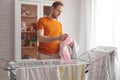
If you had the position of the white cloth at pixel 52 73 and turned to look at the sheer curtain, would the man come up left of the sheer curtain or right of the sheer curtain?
left

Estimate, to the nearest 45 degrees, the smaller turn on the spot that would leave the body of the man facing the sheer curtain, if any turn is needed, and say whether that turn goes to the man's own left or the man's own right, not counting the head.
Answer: approximately 90° to the man's own left

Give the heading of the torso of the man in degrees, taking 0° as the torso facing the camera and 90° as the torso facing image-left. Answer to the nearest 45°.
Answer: approximately 315°

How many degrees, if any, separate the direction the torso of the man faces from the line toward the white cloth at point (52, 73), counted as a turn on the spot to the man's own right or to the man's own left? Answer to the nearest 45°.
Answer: approximately 45° to the man's own right

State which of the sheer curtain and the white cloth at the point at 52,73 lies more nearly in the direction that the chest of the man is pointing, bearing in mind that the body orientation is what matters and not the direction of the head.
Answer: the white cloth
